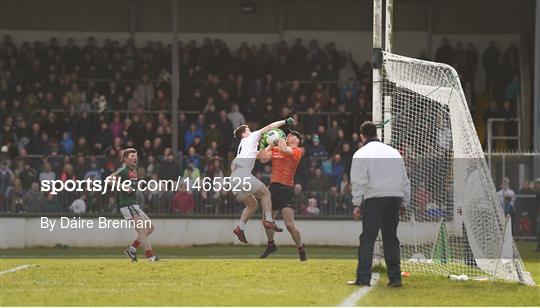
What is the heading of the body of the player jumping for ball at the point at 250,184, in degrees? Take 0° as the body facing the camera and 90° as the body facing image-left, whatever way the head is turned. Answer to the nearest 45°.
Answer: approximately 270°

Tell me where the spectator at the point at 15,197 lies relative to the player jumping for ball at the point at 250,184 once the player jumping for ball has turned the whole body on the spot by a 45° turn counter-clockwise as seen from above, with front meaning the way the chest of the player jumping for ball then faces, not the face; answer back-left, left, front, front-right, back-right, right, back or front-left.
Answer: left

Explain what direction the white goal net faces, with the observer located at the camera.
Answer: facing to the left of the viewer

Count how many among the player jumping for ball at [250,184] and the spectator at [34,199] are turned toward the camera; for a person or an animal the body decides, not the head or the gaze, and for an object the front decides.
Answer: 1

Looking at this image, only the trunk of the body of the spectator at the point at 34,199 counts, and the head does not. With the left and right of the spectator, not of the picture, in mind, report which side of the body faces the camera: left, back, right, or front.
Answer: front

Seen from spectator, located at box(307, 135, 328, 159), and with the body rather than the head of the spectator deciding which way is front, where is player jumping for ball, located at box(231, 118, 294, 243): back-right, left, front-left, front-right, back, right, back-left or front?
front

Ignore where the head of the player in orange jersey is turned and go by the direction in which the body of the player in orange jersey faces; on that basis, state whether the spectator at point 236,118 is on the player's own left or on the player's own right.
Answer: on the player's own right

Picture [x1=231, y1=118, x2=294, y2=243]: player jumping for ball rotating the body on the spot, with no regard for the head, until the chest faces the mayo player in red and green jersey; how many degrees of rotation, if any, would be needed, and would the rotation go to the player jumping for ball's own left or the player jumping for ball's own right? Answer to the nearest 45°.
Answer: approximately 180°

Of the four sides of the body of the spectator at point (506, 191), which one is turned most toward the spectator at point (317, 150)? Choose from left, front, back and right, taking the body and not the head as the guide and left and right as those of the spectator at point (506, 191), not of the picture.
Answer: right
